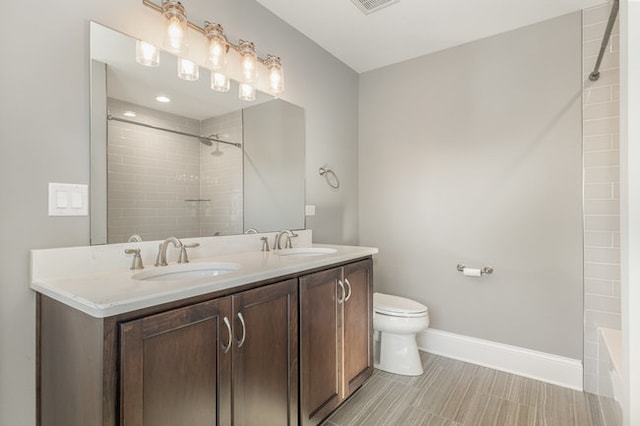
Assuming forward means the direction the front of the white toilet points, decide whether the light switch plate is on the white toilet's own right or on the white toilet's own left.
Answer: on the white toilet's own right

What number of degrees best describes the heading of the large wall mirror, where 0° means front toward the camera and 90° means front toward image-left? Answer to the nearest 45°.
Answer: approximately 315°

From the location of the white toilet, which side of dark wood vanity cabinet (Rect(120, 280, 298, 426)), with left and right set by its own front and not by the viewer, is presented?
left

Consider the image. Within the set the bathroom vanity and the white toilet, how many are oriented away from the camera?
0

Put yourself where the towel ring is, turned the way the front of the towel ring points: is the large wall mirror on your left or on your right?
on your right

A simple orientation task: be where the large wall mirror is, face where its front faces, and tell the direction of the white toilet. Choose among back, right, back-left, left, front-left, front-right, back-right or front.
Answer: front-left

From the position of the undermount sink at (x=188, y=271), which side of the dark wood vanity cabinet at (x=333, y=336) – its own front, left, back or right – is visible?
right

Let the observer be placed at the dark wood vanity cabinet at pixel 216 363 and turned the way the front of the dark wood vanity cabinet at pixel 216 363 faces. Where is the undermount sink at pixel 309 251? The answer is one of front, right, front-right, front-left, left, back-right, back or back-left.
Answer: left

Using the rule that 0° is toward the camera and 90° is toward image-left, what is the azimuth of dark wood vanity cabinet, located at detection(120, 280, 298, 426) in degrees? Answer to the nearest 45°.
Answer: approximately 315°

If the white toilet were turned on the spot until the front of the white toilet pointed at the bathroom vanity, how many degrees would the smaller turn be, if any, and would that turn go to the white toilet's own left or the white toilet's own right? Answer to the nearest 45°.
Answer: approximately 90° to the white toilet's own right

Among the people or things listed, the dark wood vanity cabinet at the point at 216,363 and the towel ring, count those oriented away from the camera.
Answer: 0
